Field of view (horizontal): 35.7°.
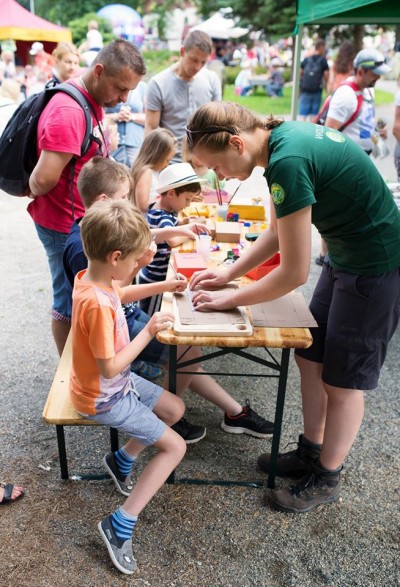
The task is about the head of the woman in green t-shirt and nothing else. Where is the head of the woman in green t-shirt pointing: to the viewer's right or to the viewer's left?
to the viewer's left

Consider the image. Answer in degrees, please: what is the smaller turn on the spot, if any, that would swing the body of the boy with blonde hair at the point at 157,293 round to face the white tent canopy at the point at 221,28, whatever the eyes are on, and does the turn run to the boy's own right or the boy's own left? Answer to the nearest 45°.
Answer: approximately 90° to the boy's own left

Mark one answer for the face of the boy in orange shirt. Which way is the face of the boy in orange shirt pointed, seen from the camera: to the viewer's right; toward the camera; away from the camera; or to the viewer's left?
to the viewer's right

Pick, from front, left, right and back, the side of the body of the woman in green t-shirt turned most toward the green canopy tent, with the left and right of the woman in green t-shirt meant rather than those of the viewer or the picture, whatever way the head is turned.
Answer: right

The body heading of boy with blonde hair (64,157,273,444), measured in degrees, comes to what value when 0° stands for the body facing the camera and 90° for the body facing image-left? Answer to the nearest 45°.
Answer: approximately 270°

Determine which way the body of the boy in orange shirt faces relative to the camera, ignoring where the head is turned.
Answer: to the viewer's right

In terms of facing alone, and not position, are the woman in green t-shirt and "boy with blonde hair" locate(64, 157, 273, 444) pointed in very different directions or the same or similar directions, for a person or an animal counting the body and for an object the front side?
very different directions

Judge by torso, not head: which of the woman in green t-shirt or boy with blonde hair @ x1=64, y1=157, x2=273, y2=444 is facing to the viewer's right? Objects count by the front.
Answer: the boy with blonde hair

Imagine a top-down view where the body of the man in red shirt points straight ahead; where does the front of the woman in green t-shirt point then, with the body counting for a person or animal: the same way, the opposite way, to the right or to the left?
the opposite way

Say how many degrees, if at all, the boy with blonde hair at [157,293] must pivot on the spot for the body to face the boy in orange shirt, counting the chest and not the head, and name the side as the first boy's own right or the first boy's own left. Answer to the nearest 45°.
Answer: approximately 90° to the first boy's own right

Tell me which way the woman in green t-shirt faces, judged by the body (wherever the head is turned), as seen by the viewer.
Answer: to the viewer's left

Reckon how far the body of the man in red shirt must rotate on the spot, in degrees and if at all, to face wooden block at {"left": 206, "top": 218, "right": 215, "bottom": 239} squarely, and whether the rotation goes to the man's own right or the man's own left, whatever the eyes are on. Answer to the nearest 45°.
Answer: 0° — they already face it

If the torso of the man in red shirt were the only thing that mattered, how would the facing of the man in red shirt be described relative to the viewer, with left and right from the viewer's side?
facing to the right of the viewer
